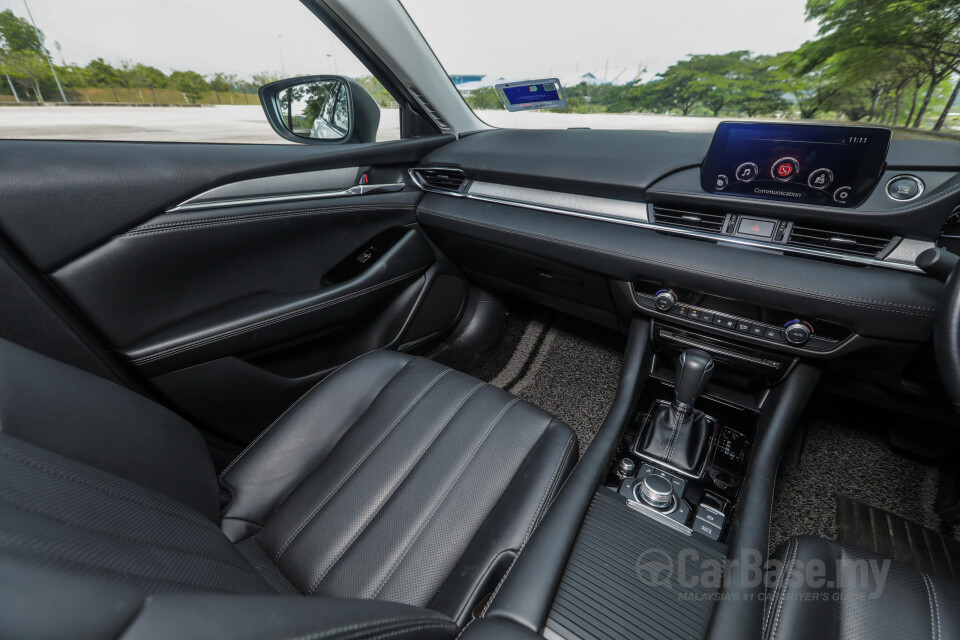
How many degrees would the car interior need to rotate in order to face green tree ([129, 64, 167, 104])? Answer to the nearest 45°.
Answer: approximately 90° to its left

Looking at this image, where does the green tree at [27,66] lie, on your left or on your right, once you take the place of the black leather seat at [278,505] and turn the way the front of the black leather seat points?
on your left

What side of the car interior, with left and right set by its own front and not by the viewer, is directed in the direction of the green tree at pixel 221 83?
left

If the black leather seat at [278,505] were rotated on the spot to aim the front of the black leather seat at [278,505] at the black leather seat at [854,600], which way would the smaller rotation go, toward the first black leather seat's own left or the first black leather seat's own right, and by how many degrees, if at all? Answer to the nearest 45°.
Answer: approximately 90° to the first black leather seat's own right

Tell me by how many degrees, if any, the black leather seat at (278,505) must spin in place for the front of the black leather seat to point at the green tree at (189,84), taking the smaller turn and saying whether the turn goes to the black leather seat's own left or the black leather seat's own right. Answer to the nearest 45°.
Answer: approximately 45° to the black leather seat's own left

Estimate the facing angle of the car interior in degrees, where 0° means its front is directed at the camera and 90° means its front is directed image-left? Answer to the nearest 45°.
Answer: approximately 225°

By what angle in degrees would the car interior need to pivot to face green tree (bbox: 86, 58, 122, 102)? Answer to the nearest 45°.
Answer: approximately 90° to its left

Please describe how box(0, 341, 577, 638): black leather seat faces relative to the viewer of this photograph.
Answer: facing away from the viewer and to the right of the viewer
